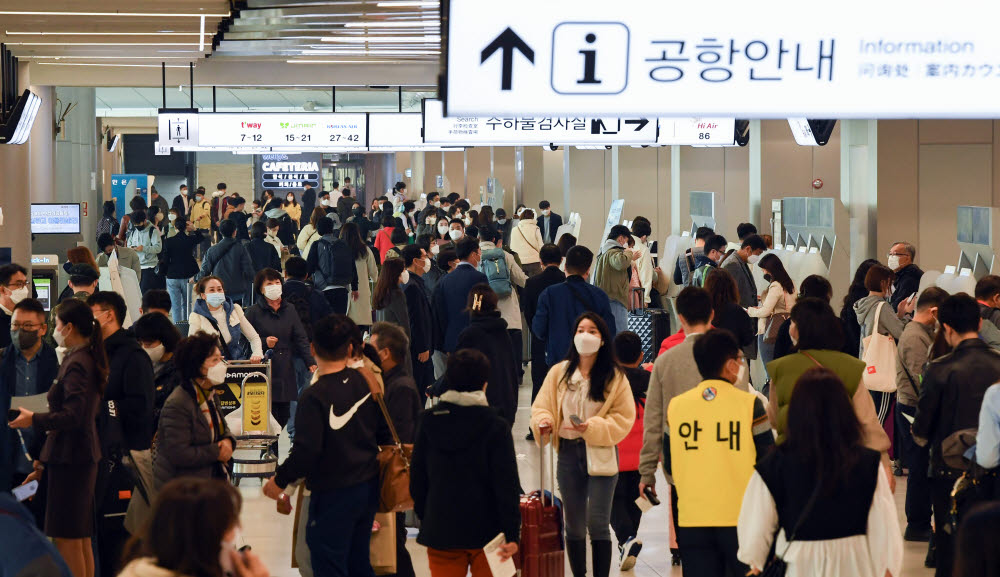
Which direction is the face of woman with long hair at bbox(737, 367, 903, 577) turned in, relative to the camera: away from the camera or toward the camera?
away from the camera

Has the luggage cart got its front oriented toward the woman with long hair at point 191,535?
yes

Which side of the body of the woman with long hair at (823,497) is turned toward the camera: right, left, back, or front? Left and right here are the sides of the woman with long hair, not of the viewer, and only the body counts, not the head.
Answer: back

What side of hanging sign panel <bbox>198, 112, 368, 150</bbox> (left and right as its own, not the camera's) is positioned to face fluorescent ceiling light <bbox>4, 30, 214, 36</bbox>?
front

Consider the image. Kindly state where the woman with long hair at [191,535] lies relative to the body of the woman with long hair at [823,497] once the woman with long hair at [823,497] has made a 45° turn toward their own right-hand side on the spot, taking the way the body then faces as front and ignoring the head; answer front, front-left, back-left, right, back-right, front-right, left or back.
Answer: back

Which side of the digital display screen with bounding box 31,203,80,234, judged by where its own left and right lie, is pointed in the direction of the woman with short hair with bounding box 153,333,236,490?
front

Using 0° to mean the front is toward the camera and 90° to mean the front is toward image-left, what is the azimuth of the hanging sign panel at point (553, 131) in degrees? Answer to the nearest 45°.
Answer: approximately 0°

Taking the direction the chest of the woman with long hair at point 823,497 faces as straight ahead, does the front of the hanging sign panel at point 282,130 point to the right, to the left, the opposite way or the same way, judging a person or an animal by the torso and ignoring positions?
the opposite way

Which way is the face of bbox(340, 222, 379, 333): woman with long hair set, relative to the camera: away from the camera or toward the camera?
away from the camera

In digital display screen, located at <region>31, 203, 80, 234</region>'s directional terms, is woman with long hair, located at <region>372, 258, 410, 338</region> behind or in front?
in front
